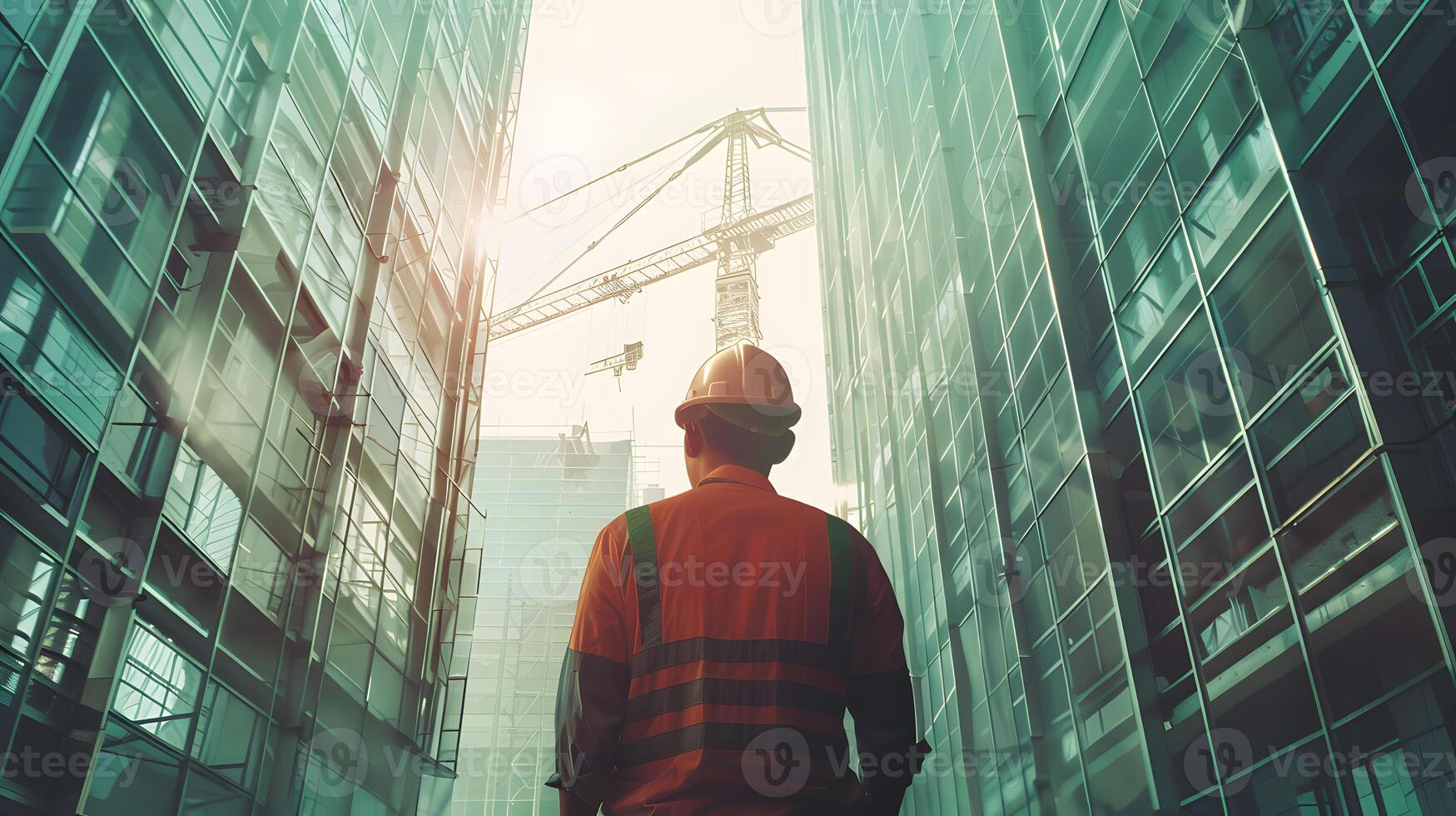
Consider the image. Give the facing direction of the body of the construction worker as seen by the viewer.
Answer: away from the camera

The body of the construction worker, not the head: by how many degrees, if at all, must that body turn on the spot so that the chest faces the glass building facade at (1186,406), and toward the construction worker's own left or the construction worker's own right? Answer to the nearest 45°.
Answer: approximately 45° to the construction worker's own right
